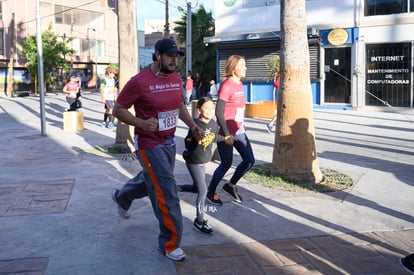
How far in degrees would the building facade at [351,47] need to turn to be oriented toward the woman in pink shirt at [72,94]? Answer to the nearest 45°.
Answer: approximately 45° to its right

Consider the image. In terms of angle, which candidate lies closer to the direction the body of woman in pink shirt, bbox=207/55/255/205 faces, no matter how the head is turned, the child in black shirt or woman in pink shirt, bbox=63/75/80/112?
the child in black shirt

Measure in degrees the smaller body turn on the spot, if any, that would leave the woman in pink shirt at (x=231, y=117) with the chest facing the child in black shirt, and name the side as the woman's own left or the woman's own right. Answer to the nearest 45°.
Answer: approximately 45° to the woman's own right

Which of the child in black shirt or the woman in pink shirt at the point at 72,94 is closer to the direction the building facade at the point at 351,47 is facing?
the child in black shirt

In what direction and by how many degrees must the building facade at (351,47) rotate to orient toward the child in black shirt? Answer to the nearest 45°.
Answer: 0° — it already faces them

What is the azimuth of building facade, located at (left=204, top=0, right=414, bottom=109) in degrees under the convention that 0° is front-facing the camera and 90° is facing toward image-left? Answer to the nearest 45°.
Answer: approximately 0°
